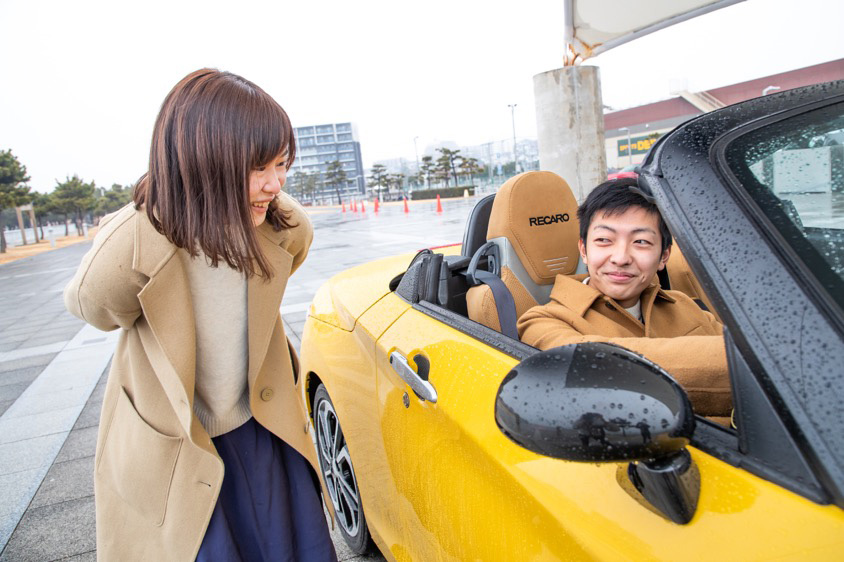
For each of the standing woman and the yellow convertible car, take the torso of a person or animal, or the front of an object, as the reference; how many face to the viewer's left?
0

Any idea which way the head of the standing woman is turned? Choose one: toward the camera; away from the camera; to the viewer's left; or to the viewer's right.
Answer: to the viewer's right

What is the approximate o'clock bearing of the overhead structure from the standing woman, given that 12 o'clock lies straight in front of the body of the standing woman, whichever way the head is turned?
The overhead structure is roughly at 9 o'clock from the standing woman.

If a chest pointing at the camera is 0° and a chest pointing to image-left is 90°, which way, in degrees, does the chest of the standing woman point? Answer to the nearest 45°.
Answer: approximately 315°

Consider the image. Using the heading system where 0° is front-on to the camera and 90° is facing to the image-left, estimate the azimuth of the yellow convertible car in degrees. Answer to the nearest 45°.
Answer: approximately 315°

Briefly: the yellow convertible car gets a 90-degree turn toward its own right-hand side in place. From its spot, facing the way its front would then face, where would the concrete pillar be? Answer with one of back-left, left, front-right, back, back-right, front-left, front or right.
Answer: back-right

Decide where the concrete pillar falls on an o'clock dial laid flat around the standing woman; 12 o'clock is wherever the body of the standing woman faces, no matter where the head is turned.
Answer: The concrete pillar is roughly at 9 o'clock from the standing woman.

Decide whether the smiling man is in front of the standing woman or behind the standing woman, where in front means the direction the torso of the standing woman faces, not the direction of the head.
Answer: in front
